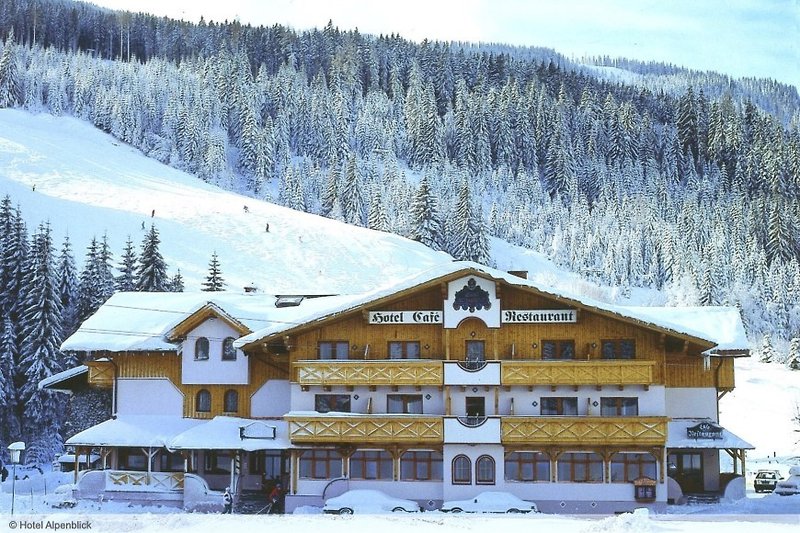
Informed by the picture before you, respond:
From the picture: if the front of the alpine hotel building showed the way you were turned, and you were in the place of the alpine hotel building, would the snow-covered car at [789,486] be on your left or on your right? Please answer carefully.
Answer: on your left

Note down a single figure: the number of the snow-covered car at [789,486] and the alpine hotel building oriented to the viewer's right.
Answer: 0

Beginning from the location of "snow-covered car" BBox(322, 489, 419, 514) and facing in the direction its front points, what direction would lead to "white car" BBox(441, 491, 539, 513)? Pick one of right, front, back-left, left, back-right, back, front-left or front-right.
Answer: front

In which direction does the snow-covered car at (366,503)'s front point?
to the viewer's right

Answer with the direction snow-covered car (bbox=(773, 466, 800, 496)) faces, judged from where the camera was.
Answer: facing the viewer and to the left of the viewer

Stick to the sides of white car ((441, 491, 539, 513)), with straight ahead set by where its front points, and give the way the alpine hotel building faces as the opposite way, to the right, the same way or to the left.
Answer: to the left

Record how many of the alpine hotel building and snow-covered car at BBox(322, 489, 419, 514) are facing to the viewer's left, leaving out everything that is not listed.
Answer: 0

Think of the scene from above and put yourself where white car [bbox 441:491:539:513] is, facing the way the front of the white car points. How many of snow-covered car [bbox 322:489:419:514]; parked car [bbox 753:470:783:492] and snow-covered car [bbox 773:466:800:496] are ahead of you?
1

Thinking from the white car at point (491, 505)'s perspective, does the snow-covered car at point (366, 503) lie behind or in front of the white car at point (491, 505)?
in front

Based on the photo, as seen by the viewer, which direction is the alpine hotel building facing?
toward the camera

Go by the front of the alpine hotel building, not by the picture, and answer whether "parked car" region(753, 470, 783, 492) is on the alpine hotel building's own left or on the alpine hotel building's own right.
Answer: on the alpine hotel building's own left

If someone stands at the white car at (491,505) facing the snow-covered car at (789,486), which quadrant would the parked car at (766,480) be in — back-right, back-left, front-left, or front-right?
front-left

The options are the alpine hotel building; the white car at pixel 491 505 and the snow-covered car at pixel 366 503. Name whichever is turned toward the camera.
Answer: the alpine hotel building

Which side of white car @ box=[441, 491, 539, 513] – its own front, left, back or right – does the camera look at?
left
